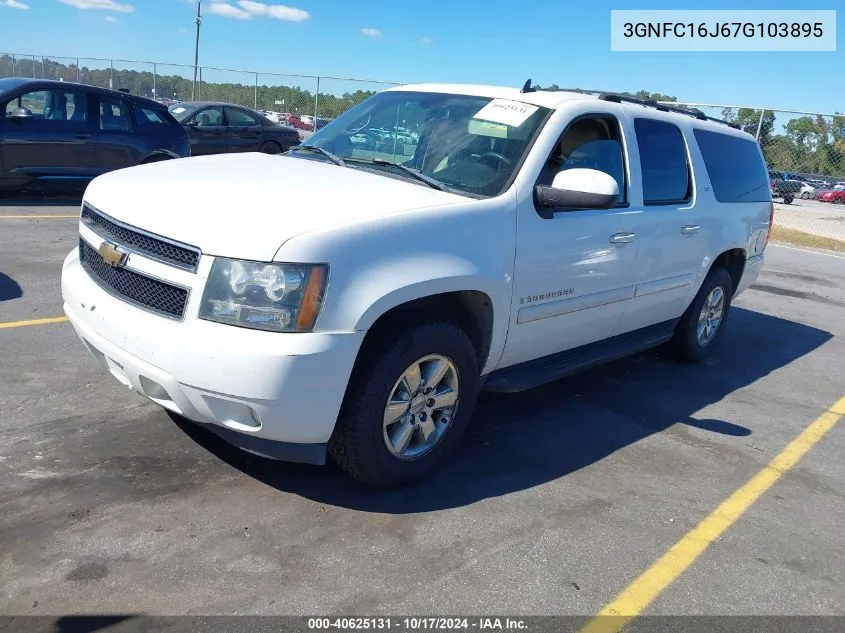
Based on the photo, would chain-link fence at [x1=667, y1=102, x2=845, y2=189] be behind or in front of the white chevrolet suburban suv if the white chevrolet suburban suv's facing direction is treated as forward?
behind

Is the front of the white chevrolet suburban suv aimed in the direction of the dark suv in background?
no

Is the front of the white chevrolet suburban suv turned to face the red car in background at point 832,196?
no

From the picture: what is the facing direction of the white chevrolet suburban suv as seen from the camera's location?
facing the viewer and to the left of the viewer

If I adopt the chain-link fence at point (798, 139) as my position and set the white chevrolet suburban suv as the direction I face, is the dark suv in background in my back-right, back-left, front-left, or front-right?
front-right
